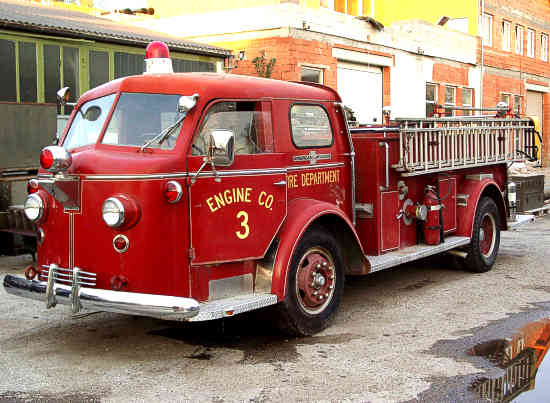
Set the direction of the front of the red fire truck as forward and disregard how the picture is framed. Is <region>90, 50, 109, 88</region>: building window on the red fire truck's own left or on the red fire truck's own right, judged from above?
on the red fire truck's own right

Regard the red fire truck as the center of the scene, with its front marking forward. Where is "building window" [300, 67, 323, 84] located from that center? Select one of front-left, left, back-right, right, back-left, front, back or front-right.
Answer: back-right

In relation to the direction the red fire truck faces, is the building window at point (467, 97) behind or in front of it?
behind

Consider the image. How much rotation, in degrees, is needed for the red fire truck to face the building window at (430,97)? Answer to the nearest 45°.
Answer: approximately 135° to its right

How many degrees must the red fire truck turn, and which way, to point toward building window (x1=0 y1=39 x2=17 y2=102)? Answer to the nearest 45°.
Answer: approximately 90° to its right

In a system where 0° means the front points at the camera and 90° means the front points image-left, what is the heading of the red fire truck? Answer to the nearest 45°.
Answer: approximately 45°
